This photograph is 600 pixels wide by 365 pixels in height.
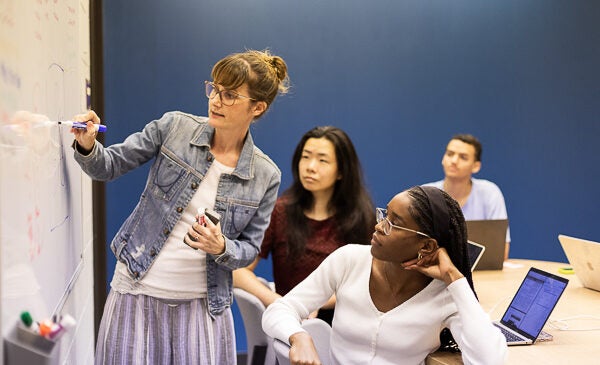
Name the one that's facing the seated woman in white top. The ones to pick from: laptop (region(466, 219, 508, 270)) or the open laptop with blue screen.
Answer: the open laptop with blue screen

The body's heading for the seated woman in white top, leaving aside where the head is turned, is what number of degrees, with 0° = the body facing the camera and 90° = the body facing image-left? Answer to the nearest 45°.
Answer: approximately 0°

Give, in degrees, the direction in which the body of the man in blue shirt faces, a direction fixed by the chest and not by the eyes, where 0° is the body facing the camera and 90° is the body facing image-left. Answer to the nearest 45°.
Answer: approximately 45°

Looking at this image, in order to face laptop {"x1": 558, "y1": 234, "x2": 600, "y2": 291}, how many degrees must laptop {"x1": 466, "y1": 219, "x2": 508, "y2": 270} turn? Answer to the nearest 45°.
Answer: approximately 135° to its right

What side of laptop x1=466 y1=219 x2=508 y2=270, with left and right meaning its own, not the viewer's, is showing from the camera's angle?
back

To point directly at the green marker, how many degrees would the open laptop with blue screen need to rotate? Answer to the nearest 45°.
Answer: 0° — it already faces it

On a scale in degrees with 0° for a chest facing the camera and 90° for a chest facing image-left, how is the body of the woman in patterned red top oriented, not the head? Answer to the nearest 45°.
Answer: approximately 45°

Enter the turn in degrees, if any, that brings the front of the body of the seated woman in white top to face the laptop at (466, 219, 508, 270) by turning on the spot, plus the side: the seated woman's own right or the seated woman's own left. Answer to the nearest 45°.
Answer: approximately 180°
